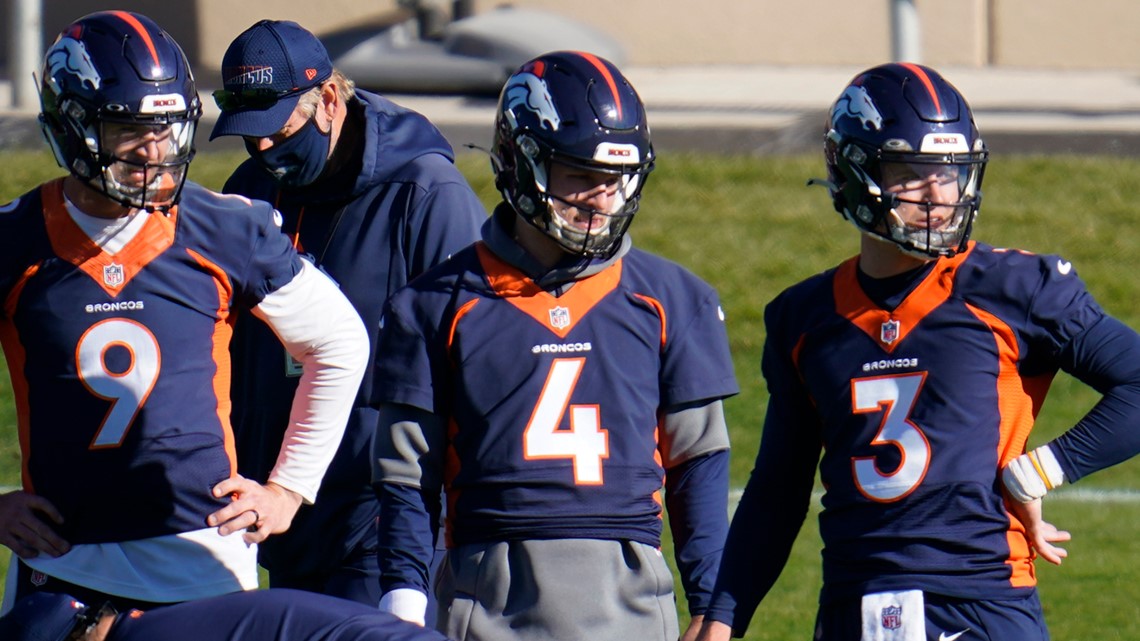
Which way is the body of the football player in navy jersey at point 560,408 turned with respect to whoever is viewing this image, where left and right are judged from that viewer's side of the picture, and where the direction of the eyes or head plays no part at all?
facing the viewer

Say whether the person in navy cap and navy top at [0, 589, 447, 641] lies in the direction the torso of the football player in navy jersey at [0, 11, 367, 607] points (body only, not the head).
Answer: yes

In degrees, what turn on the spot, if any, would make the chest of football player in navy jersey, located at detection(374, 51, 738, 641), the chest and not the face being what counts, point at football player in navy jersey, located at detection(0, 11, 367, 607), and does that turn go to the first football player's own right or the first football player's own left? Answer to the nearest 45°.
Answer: approximately 90° to the first football player's own right

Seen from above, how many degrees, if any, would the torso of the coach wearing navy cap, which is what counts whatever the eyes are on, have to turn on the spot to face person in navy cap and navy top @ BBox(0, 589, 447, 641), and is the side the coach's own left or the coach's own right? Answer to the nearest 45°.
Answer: approximately 45° to the coach's own left

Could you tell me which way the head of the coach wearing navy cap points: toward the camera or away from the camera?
toward the camera

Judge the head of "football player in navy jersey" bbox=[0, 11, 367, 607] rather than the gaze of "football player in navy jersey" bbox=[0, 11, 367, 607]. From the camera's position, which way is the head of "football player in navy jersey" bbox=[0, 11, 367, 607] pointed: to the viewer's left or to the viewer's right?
to the viewer's right

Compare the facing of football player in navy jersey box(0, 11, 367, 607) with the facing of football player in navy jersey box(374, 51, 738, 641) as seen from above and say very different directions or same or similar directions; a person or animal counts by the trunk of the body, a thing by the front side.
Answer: same or similar directions

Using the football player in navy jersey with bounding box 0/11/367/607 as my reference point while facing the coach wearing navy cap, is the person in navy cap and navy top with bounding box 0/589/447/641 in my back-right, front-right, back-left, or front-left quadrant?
back-right

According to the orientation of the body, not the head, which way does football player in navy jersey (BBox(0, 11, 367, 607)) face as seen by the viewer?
toward the camera

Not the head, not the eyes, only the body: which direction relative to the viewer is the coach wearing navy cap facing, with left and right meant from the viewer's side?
facing the viewer and to the left of the viewer

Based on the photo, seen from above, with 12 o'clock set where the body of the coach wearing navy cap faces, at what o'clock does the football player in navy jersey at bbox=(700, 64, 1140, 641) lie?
The football player in navy jersey is roughly at 9 o'clock from the coach wearing navy cap.

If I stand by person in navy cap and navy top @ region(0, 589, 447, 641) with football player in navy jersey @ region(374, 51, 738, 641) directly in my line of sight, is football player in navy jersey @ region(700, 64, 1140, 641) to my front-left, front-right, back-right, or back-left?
front-right

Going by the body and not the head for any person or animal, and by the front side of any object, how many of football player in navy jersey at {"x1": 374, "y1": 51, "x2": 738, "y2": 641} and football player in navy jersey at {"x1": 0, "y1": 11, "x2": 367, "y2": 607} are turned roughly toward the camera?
2
